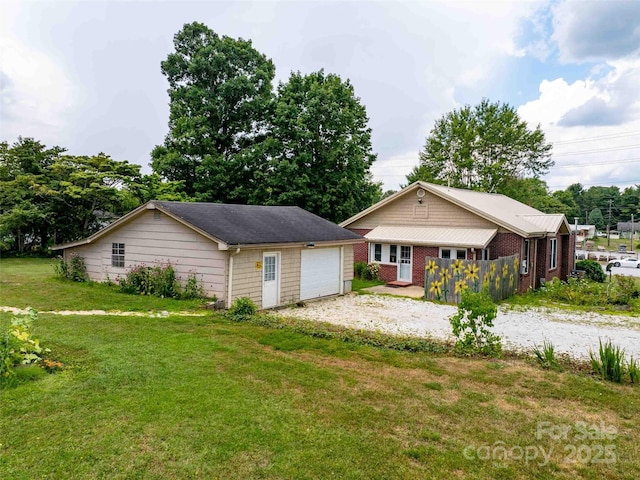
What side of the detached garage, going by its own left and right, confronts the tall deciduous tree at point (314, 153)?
left

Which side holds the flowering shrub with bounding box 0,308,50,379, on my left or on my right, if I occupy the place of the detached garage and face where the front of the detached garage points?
on my right

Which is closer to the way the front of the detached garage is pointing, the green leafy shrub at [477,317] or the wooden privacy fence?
the green leafy shrub

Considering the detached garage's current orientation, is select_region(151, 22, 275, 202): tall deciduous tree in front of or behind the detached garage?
behind

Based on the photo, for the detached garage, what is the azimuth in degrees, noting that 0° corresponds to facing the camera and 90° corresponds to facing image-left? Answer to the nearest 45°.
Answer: approximately 315°

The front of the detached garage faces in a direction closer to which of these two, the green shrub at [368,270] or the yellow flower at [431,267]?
the yellow flower

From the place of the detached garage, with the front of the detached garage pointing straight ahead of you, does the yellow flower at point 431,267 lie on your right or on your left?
on your left

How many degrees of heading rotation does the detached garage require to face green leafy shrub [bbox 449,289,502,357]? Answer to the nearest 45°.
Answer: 0° — it already faces it

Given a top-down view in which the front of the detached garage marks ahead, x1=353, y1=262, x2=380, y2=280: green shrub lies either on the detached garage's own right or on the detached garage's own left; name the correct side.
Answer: on the detached garage's own left

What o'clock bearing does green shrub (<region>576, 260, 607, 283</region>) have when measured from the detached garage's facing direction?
The green shrub is roughly at 10 o'clock from the detached garage.
